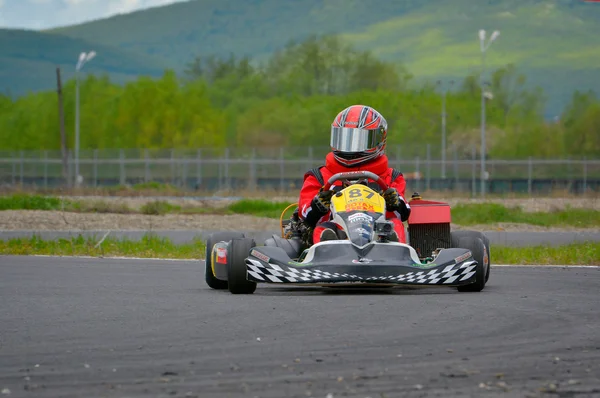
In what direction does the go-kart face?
toward the camera

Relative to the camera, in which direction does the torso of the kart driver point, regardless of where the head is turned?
toward the camera
